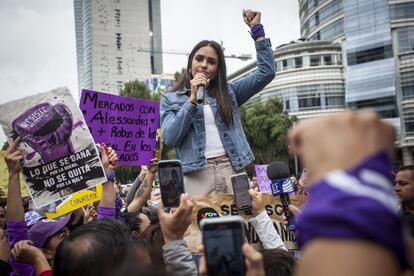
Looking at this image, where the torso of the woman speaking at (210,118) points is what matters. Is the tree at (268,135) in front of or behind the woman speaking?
behind

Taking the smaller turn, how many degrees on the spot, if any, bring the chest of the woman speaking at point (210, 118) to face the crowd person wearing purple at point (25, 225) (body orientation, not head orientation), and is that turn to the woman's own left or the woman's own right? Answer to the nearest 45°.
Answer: approximately 90° to the woman's own right

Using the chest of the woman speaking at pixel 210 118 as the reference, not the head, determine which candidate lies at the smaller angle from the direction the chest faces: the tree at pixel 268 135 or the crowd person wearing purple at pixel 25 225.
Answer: the crowd person wearing purple

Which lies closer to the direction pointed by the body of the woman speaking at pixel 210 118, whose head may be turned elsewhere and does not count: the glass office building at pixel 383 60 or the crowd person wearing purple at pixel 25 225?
the crowd person wearing purple

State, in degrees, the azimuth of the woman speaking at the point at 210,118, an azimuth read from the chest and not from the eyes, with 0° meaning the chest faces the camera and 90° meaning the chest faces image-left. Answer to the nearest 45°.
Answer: approximately 0°

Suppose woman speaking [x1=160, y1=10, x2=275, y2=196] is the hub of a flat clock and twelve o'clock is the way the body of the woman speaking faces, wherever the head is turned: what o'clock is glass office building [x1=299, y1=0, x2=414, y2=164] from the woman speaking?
The glass office building is roughly at 7 o'clock from the woman speaking.

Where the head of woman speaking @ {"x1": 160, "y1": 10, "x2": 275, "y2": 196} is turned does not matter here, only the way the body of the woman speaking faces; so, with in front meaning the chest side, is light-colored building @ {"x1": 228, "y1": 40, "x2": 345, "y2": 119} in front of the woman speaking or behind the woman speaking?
behind
